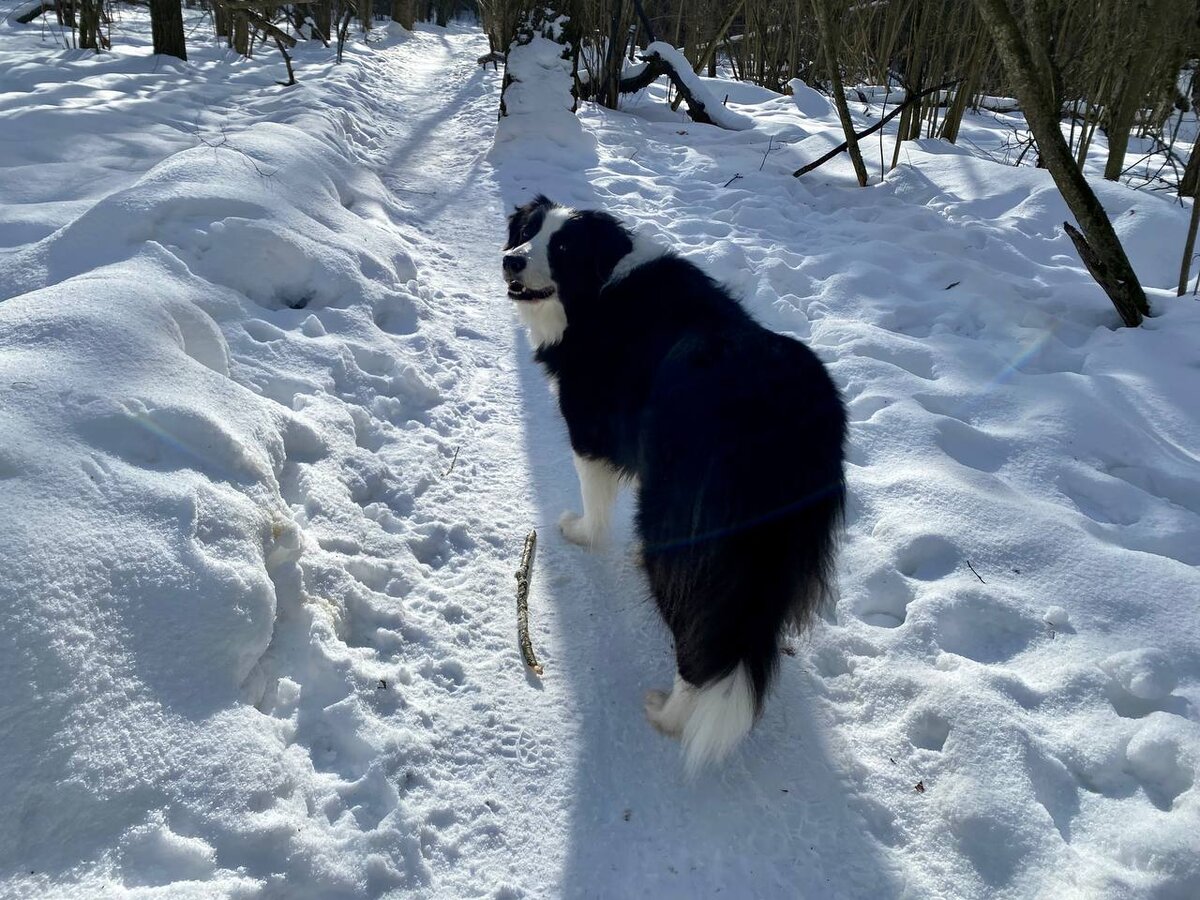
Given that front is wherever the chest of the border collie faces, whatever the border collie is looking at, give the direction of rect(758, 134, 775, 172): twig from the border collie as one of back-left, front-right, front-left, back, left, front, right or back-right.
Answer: front-right

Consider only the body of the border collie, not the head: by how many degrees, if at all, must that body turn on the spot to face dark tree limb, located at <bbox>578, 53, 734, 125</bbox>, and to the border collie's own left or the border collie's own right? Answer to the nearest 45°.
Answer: approximately 45° to the border collie's own right

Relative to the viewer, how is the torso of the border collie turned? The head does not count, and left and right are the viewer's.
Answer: facing away from the viewer and to the left of the viewer

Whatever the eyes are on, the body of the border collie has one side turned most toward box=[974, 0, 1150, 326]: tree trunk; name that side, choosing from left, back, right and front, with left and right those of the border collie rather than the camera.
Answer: right

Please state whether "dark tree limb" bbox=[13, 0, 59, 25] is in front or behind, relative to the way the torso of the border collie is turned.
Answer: in front

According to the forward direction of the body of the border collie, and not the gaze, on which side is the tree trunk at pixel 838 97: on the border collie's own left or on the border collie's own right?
on the border collie's own right

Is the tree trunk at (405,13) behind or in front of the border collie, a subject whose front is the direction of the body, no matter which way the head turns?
in front

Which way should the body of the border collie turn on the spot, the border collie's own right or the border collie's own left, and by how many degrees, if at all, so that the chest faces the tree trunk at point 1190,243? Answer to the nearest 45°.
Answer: approximately 90° to the border collie's own right

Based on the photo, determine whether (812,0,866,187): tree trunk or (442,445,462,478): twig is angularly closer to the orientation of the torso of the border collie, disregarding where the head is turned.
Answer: the twig

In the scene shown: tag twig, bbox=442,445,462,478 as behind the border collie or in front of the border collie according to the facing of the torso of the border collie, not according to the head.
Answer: in front

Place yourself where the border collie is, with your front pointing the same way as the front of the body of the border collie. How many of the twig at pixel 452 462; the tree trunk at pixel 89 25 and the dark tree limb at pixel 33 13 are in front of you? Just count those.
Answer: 3
